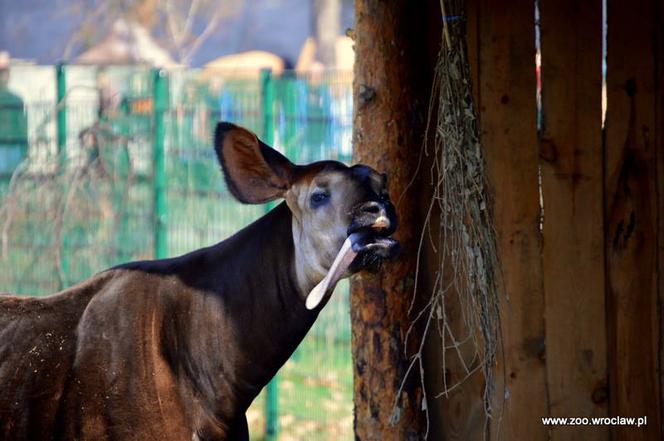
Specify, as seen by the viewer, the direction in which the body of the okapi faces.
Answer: to the viewer's right

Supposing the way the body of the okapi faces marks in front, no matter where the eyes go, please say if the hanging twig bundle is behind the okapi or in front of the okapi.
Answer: in front

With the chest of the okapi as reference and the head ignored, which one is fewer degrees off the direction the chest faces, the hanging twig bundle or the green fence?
the hanging twig bundle

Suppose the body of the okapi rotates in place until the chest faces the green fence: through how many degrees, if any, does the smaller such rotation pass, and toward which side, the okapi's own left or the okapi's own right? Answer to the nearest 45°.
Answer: approximately 90° to the okapi's own left

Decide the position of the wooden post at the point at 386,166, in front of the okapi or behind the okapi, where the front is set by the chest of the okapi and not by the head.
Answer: in front

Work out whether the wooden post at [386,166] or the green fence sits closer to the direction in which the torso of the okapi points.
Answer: the wooden post
